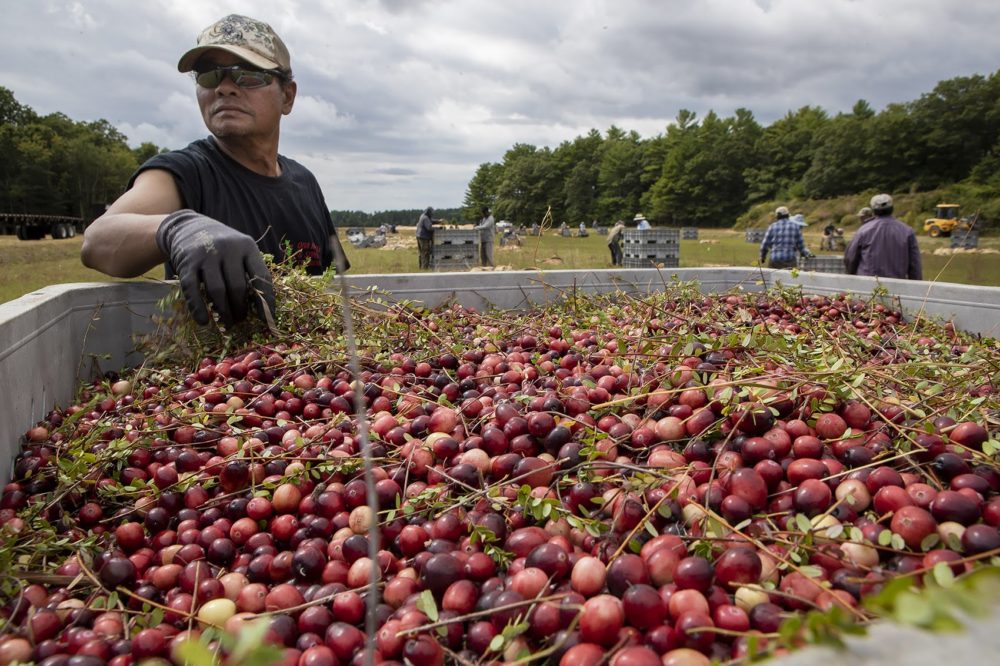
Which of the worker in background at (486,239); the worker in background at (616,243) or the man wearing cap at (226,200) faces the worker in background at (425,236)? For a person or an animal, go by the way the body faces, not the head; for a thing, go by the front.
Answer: the worker in background at (486,239)

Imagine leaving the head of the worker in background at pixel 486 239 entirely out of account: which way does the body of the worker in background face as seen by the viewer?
to the viewer's left

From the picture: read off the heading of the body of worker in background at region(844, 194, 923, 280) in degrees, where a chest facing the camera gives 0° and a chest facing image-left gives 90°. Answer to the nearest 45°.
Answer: approximately 180°

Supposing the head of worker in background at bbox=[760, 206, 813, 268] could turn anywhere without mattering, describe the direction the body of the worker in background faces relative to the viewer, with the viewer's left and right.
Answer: facing away from the viewer

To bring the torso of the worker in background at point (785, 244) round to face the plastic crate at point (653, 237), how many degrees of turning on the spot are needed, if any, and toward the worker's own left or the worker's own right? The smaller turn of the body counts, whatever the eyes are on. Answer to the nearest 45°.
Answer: approximately 45° to the worker's own left

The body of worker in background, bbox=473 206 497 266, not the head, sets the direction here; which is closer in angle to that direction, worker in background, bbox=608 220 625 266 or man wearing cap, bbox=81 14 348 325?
the man wearing cap

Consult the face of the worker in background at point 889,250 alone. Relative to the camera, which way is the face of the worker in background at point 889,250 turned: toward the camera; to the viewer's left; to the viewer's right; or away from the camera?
away from the camera

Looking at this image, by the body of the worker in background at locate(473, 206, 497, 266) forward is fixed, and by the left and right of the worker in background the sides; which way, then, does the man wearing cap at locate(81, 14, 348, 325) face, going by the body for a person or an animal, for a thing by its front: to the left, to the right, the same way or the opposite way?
to the left

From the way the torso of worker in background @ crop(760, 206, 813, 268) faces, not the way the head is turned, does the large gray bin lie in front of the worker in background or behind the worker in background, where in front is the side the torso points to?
behind

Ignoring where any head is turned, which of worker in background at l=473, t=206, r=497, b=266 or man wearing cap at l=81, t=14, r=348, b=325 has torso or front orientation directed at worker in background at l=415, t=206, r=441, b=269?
worker in background at l=473, t=206, r=497, b=266
